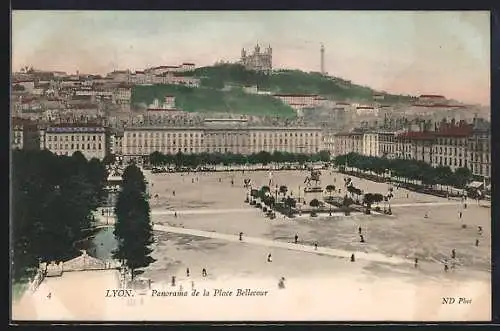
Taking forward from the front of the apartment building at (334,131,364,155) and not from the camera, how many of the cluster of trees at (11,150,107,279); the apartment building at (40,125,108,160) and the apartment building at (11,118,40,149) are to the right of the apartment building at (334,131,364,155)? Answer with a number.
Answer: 3

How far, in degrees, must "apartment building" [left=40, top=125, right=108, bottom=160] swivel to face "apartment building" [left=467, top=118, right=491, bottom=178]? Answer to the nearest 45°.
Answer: approximately 90° to its left

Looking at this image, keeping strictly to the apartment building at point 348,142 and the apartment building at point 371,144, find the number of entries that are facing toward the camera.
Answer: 2

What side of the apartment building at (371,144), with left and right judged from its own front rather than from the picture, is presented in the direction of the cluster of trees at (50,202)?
front

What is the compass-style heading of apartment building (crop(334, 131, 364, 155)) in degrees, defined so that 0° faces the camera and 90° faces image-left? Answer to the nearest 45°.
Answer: approximately 0°

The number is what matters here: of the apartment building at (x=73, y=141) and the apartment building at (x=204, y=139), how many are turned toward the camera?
2
